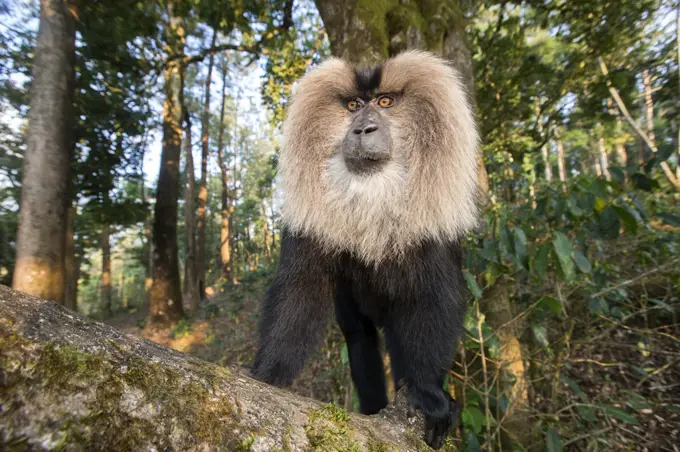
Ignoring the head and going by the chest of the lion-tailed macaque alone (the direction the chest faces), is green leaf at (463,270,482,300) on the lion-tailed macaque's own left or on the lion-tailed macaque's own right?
on the lion-tailed macaque's own left

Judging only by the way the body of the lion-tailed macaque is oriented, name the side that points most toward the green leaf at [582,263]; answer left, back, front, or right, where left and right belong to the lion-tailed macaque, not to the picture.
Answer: left

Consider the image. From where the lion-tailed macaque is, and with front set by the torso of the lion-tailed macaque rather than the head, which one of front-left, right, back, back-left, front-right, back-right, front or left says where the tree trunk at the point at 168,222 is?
back-right

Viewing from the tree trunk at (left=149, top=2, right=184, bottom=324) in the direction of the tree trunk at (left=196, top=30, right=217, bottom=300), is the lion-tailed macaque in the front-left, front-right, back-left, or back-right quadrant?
back-right

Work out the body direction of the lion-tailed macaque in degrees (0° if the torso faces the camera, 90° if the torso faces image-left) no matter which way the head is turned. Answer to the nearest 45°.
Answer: approximately 0°

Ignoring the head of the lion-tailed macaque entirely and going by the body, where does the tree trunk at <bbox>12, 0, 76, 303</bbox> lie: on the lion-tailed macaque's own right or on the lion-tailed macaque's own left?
on the lion-tailed macaque's own right

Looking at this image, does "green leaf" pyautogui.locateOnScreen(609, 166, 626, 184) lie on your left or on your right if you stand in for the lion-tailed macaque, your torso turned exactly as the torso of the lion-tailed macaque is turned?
on your left

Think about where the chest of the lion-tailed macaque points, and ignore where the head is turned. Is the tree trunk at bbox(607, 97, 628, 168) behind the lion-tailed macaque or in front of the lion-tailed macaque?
behind
